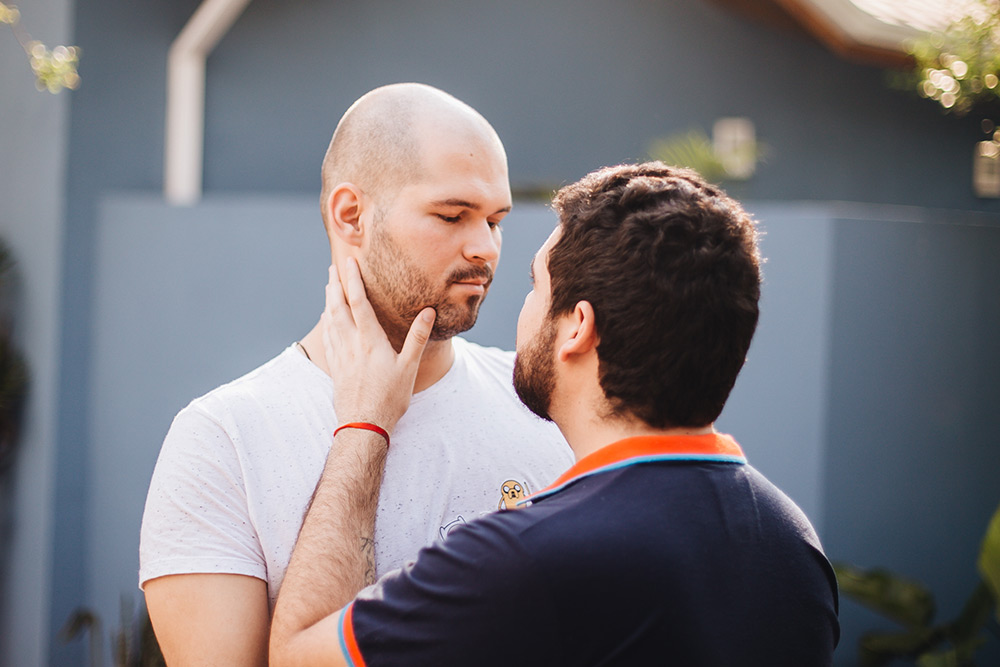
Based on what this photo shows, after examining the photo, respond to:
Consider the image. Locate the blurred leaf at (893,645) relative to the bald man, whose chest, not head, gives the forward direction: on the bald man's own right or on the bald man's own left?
on the bald man's own left

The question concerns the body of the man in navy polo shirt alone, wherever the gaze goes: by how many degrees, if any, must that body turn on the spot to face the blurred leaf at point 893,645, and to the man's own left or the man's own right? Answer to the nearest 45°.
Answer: approximately 90° to the man's own right

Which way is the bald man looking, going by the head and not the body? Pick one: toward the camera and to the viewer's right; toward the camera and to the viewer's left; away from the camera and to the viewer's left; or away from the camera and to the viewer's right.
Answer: toward the camera and to the viewer's right

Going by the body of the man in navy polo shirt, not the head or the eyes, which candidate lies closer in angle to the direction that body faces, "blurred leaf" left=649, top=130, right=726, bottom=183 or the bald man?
the bald man

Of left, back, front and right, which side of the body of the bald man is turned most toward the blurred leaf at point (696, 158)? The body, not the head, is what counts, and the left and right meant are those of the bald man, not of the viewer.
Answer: back

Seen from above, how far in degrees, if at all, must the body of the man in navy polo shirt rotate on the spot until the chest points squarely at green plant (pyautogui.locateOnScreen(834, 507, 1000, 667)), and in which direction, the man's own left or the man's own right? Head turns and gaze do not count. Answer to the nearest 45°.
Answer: approximately 90° to the man's own right

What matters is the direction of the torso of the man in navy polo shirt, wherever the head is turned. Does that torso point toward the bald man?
yes

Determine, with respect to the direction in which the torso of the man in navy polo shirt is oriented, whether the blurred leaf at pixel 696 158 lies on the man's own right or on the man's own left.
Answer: on the man's own right

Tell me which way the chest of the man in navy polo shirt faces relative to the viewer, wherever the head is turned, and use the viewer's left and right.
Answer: facing away from the viewer and to the left of the viewer

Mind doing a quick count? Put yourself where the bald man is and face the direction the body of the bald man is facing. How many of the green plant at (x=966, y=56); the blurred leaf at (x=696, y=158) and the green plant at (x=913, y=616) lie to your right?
0

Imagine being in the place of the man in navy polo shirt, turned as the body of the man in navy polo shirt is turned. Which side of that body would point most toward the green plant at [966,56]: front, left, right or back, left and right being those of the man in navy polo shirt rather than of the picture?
right

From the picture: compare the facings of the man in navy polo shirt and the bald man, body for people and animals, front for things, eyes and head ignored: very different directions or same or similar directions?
very different directions

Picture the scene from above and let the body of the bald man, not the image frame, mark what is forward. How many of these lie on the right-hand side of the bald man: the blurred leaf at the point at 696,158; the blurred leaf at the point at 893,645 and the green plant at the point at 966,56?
0

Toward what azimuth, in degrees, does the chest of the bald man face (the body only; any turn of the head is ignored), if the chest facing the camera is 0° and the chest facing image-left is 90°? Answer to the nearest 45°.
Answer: approximately 315°

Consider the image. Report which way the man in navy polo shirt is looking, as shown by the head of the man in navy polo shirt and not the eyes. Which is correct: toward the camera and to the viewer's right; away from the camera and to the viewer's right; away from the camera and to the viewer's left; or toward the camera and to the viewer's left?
away from the camera and to the viewer's left

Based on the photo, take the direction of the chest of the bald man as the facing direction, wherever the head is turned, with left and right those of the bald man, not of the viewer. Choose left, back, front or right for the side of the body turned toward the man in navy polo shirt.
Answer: front

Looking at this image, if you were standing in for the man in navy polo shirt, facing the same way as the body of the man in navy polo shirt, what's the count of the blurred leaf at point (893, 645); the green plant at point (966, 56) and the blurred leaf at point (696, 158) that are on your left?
0
